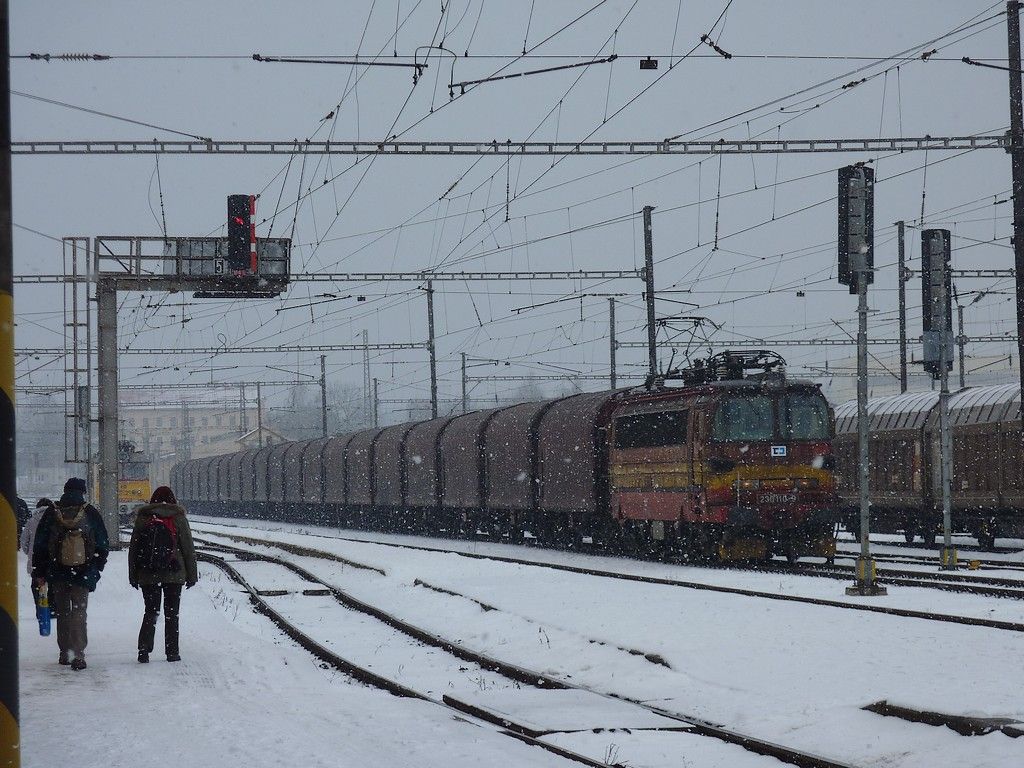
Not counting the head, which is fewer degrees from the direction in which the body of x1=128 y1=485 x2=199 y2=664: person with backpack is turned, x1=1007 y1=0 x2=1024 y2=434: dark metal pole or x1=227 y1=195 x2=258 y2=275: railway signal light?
the railway signal light

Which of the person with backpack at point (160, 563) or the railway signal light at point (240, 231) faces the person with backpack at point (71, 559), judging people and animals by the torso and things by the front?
the railway signal light

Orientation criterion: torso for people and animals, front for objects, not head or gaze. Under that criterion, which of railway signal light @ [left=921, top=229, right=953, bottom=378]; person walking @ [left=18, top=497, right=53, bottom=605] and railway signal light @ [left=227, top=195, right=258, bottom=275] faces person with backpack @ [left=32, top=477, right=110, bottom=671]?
railway signal light @ [left=227, top=195, right=258, bottom=275]

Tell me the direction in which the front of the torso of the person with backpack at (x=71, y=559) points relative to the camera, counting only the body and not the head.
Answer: away from the camera

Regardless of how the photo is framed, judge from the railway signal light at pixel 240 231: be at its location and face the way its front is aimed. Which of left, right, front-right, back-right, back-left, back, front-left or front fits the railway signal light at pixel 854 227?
front-left

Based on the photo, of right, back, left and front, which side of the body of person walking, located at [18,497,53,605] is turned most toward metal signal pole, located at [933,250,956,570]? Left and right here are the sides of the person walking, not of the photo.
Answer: right

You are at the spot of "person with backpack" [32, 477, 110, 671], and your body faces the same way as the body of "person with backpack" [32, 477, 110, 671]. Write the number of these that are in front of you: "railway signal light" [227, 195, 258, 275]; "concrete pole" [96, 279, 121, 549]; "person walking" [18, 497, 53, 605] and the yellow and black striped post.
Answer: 3

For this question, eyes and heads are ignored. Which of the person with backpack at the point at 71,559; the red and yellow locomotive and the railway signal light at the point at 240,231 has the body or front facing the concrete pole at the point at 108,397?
the person with backpack

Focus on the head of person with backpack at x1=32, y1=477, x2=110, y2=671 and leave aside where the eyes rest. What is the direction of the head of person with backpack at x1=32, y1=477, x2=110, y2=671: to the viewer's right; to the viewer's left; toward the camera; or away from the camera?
away from the camera

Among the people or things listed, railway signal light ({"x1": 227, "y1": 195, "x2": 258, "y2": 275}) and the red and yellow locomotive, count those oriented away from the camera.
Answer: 0

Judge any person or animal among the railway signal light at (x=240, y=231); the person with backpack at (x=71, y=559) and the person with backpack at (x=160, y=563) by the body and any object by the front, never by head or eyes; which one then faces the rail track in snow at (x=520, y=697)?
the railway signal light

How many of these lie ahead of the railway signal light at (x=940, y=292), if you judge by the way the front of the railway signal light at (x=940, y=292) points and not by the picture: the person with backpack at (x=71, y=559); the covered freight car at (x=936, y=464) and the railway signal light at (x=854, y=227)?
1

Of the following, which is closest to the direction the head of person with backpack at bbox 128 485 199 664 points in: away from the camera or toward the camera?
away from the camera
